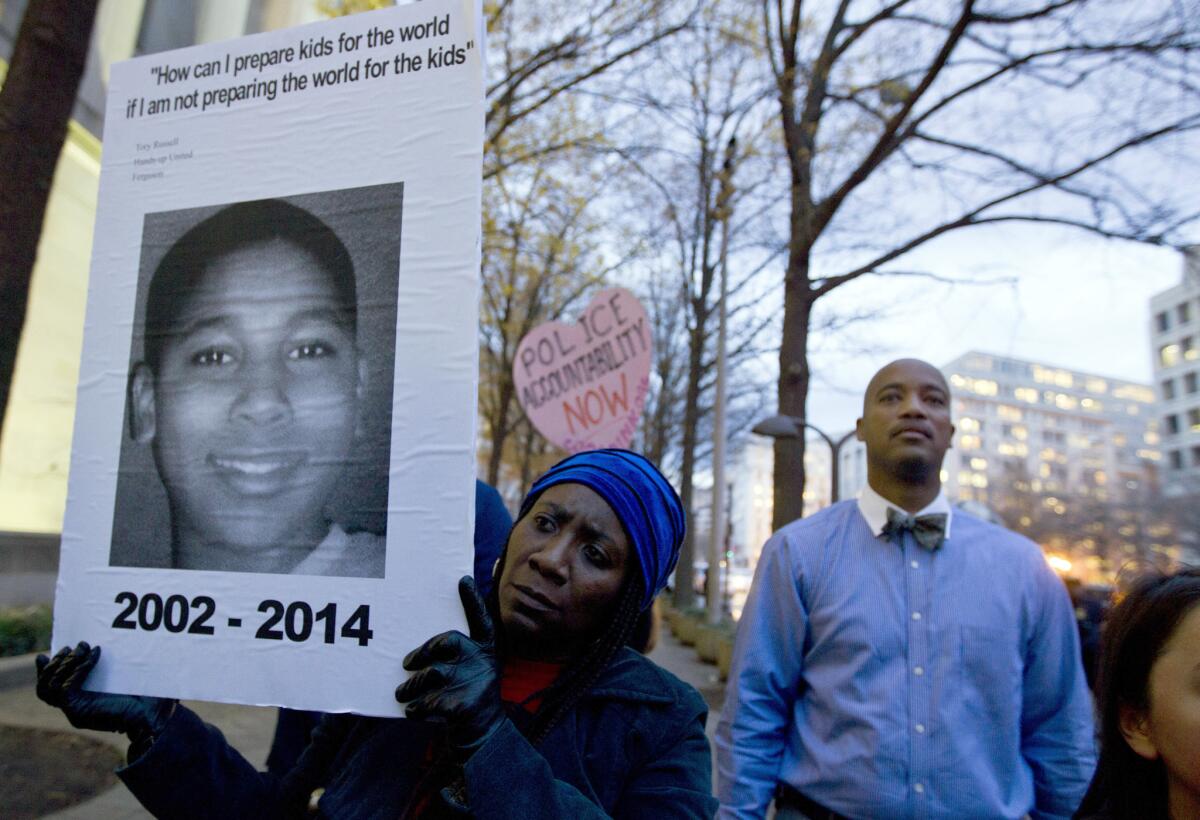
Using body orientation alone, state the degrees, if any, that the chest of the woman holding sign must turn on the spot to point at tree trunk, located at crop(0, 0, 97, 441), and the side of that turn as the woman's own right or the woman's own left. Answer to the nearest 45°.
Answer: approximately 90° to the woman's own right

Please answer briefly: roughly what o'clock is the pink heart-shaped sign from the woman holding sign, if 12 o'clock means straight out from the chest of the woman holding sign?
The pink heart-shaped sign is roughly at 5 o'clock from the woman holding sign.

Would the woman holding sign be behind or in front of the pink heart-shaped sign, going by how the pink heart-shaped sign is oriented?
in front

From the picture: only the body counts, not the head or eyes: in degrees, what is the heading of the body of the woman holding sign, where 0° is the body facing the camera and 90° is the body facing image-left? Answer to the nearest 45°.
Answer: approximately 45°

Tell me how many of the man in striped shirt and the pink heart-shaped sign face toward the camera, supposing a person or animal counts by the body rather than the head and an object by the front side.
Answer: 2

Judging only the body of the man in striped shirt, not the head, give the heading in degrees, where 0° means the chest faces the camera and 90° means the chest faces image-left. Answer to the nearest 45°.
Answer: approximately 0°

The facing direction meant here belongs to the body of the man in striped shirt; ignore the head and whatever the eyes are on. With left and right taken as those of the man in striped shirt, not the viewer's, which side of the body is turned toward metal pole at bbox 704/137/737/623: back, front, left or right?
back

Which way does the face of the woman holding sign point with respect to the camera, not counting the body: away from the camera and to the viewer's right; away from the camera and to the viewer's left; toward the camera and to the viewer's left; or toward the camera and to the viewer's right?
toward the camera and to the viewer's left

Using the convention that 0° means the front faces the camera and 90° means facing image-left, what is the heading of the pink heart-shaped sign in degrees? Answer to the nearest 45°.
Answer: approximately 0°
